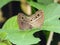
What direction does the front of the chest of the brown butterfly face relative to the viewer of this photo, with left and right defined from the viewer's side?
facing away from the viewer
